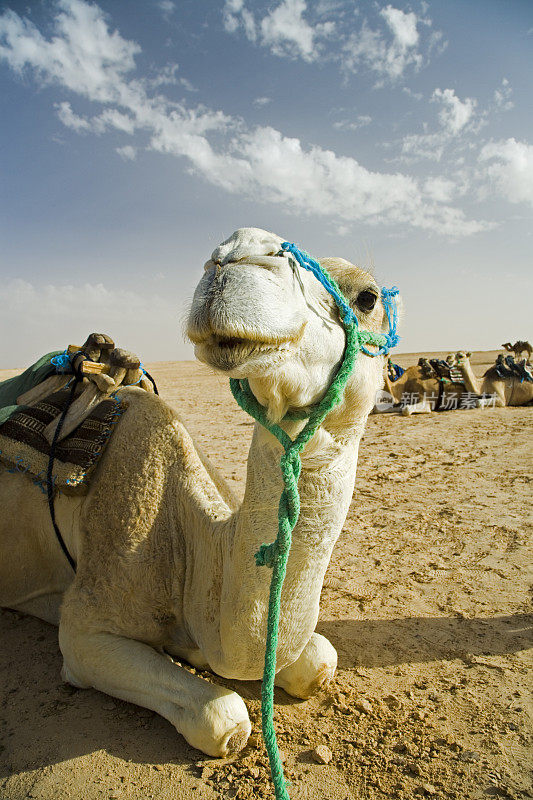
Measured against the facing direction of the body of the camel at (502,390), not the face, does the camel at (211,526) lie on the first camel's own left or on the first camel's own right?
on the first camel's own left

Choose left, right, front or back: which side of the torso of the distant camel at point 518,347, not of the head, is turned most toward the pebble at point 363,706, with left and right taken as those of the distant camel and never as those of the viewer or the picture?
left

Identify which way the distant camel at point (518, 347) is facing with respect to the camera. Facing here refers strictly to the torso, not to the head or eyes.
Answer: to the viewer's left

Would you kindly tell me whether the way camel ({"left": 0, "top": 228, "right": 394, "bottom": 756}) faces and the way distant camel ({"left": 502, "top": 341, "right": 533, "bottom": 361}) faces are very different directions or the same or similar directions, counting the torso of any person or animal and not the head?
very different directions

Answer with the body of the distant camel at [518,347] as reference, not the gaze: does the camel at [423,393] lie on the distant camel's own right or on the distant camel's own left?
on the distant camel's own left

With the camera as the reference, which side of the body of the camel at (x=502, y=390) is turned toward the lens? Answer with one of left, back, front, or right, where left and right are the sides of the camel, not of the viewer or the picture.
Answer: left

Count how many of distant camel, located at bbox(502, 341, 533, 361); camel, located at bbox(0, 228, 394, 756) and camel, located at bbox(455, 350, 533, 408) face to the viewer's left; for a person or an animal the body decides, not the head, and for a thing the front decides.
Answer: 2

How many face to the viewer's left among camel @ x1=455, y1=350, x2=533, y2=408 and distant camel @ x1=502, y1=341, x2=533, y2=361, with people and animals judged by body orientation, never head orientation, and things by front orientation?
2

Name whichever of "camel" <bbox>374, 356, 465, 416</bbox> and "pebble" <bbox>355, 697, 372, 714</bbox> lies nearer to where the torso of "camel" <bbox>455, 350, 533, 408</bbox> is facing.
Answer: the camel

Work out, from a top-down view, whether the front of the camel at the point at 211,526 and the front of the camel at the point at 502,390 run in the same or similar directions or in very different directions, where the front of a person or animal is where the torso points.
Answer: very different directions
